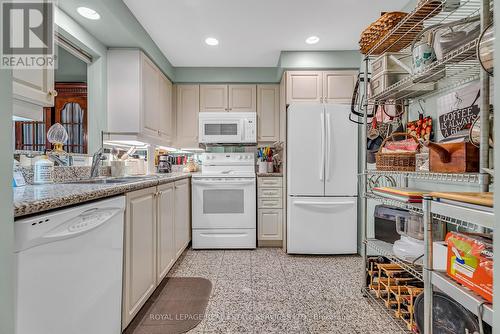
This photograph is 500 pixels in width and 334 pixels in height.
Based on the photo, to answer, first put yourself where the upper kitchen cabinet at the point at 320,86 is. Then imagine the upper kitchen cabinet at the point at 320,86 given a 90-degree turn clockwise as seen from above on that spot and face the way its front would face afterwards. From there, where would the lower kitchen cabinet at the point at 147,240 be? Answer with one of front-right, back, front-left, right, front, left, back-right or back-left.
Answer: front-left

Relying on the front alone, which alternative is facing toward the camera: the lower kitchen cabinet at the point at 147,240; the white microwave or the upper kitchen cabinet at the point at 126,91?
the white microwave

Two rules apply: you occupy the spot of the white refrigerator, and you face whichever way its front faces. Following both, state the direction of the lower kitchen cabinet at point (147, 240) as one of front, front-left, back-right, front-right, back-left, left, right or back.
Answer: front-right

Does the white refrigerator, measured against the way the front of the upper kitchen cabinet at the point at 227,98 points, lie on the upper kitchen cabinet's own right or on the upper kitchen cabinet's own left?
on the upper kitchen cabinet's own left

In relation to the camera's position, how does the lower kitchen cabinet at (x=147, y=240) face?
facing to the right of the viewer

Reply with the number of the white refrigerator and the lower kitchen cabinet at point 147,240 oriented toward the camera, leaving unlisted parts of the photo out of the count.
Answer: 1

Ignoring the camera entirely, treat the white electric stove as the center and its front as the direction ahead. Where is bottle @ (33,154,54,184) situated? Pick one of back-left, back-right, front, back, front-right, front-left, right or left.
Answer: front-right
